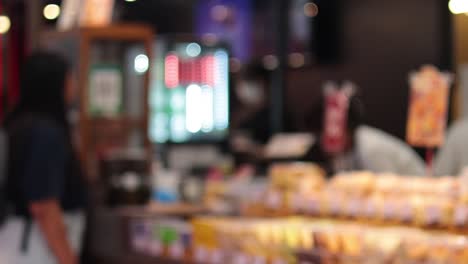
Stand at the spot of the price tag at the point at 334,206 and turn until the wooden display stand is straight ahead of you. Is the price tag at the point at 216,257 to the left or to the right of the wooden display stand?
left

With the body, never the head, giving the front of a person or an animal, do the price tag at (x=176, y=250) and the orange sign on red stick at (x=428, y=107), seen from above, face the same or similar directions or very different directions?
same or similar directions

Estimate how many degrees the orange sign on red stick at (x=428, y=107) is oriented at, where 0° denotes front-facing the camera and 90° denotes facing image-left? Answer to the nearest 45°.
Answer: approximately 0°

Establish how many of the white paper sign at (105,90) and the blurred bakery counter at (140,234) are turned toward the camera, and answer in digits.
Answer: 2

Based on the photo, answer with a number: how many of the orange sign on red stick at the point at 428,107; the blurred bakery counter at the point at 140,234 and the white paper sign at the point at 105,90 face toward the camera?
3

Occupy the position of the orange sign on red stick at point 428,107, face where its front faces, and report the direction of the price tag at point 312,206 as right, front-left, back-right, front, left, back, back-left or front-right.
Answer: right

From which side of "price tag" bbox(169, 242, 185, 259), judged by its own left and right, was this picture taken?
front

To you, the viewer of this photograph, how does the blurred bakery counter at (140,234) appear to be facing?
facing the viewer

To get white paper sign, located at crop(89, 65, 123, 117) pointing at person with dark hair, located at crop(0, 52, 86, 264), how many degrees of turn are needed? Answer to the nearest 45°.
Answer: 0° — it already faces them

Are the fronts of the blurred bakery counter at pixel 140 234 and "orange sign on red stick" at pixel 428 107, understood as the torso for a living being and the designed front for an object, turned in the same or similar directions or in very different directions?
same or similar directions
